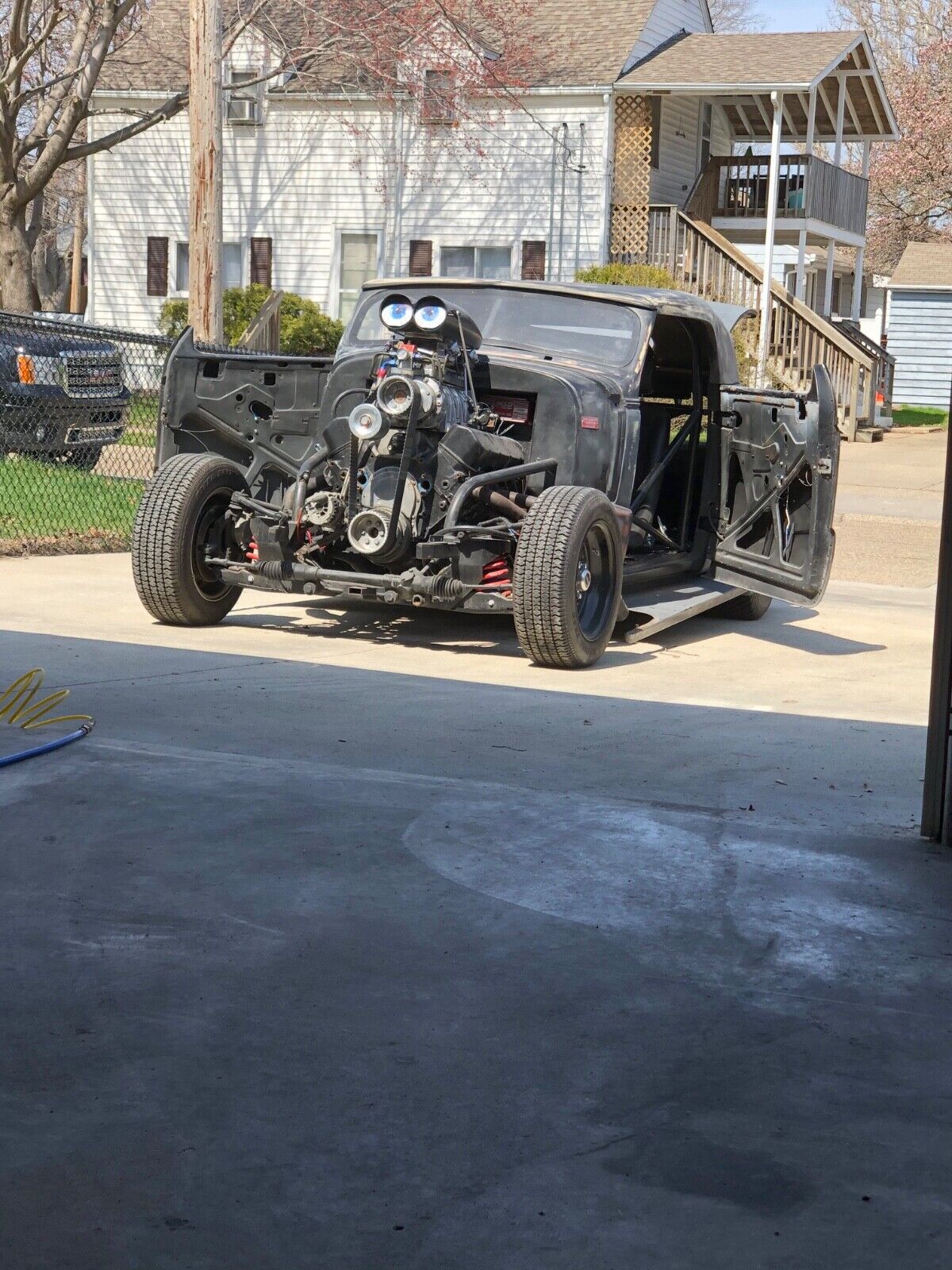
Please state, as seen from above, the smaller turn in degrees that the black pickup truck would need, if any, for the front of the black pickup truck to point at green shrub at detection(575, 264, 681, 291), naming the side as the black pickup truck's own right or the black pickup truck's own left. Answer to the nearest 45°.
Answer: approximately 90° to the black pickup truck's own left

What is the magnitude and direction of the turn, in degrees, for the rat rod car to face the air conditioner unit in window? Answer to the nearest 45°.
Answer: approximately 135° to its right

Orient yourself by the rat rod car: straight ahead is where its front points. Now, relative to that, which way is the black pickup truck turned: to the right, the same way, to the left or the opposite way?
to the left

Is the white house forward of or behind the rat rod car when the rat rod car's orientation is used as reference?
behind

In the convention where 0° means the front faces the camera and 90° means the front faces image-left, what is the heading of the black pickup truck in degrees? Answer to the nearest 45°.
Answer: approximately 315°

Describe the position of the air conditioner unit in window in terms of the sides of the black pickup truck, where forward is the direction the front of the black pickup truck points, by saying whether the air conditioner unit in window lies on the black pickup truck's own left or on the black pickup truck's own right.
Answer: on the black pickup truck's own left

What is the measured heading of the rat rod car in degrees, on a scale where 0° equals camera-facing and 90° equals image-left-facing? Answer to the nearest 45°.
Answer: approximately 45°

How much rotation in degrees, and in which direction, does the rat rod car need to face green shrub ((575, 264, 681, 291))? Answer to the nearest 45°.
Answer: approximately 135° to its right

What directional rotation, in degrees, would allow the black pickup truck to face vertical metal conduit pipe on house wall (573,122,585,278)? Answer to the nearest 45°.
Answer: approximately 90° to its left

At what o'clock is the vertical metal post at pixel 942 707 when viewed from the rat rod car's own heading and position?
The vertical metal post is roughly at 10 o'clock from the rat rod car.

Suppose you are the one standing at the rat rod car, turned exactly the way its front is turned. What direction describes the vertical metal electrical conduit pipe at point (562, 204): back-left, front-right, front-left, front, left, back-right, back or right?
back-right
